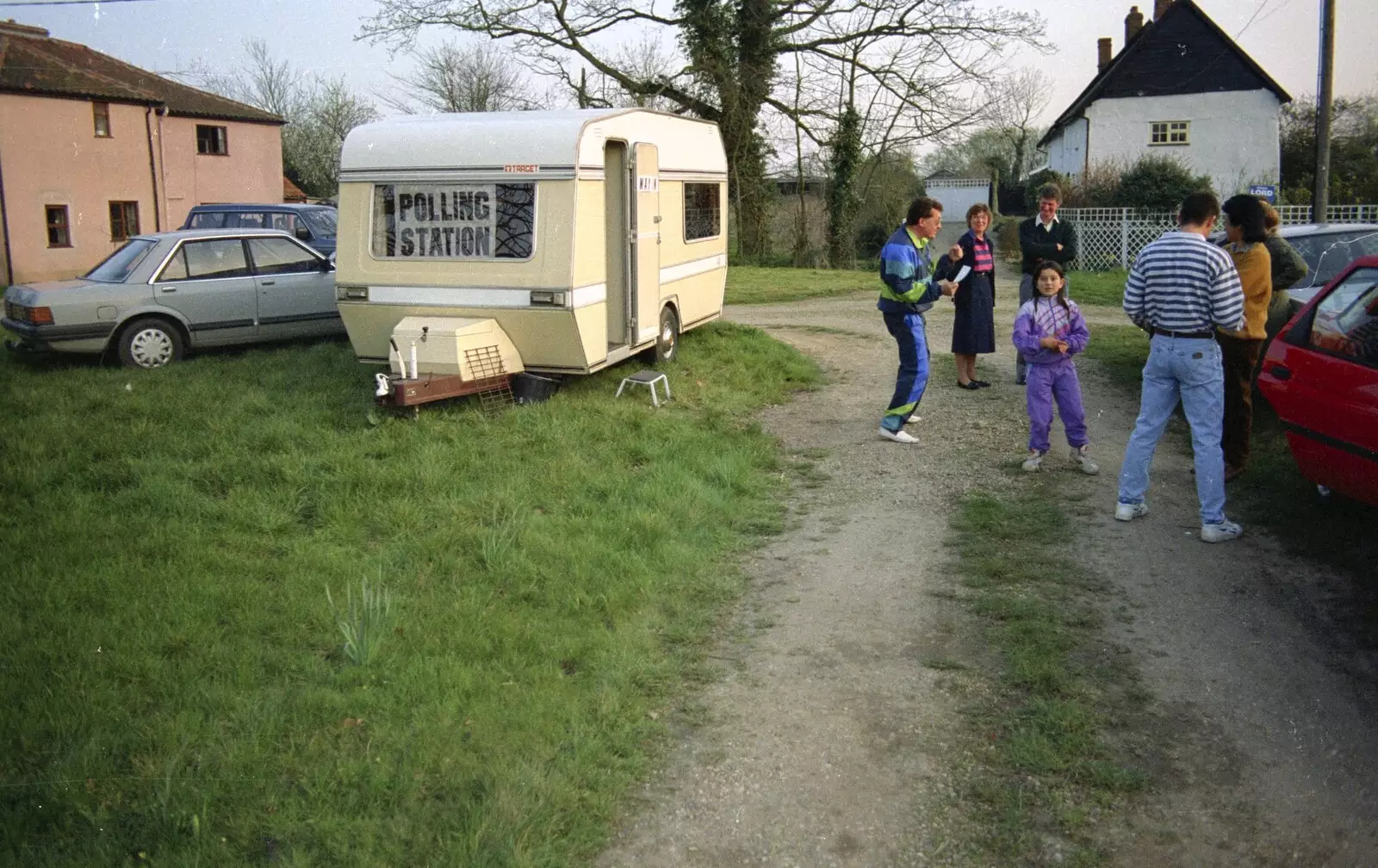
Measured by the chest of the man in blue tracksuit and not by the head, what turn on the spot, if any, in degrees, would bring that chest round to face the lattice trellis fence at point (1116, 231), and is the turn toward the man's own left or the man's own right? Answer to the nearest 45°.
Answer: approximately 90° to the man's own left

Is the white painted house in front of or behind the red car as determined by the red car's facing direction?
behind

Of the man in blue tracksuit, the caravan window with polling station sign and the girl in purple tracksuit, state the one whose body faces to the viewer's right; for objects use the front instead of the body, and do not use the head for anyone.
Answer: the man in blue tracksuit

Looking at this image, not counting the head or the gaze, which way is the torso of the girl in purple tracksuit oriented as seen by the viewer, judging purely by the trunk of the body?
toward the camera

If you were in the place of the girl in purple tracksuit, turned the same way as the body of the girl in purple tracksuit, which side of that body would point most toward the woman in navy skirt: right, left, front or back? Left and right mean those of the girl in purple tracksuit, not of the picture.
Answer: back

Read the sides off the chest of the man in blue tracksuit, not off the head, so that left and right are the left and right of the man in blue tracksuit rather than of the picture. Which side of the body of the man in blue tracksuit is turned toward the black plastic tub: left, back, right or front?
back

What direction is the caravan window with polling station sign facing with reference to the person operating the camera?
facing the viewer

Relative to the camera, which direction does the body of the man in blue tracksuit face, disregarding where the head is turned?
to the viewer's right

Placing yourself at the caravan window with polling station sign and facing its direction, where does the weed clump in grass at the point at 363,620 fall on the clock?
The weed clump in grass is roughly at 12 o'clock from the caravan window with polling station sign.

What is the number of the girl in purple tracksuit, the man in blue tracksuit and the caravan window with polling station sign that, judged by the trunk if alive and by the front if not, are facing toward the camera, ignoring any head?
2

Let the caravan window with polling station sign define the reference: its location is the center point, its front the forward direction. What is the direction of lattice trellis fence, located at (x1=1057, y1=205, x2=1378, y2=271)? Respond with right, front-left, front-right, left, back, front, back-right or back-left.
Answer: back-left
